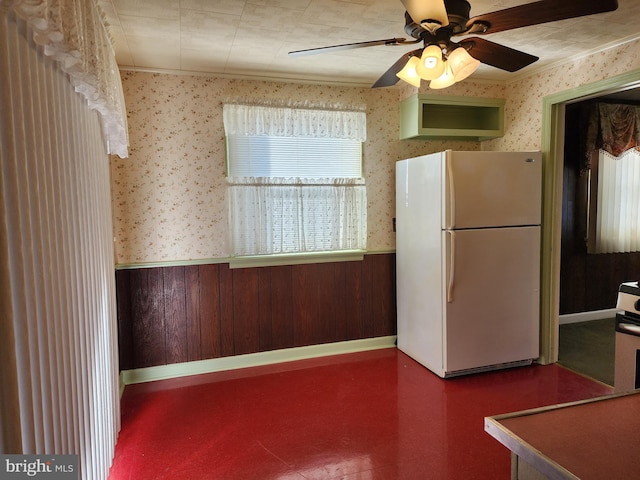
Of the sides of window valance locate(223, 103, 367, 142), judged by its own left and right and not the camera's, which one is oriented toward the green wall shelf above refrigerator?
left

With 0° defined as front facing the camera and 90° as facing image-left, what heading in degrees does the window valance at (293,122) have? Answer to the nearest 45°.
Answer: approximately 0°

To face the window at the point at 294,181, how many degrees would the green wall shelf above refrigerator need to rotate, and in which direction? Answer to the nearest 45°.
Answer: approximately 90° to its right

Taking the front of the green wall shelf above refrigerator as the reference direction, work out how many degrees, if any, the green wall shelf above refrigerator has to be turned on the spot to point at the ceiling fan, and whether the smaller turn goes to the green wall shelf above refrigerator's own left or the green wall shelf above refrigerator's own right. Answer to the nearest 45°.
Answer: approximately 45° to the green wall shelf above refrigerator's own right

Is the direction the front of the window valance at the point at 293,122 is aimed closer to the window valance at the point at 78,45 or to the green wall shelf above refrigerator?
the window valance

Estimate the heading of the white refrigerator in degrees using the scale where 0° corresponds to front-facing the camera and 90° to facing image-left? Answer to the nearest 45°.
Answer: approximately 315°
